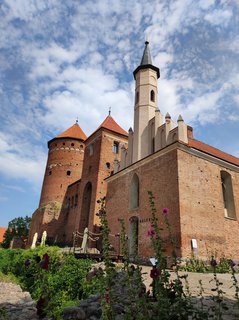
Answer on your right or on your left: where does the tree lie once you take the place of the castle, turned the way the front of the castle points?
on your right

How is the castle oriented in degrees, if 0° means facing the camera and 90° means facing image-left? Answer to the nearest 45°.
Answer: approximately 45°
